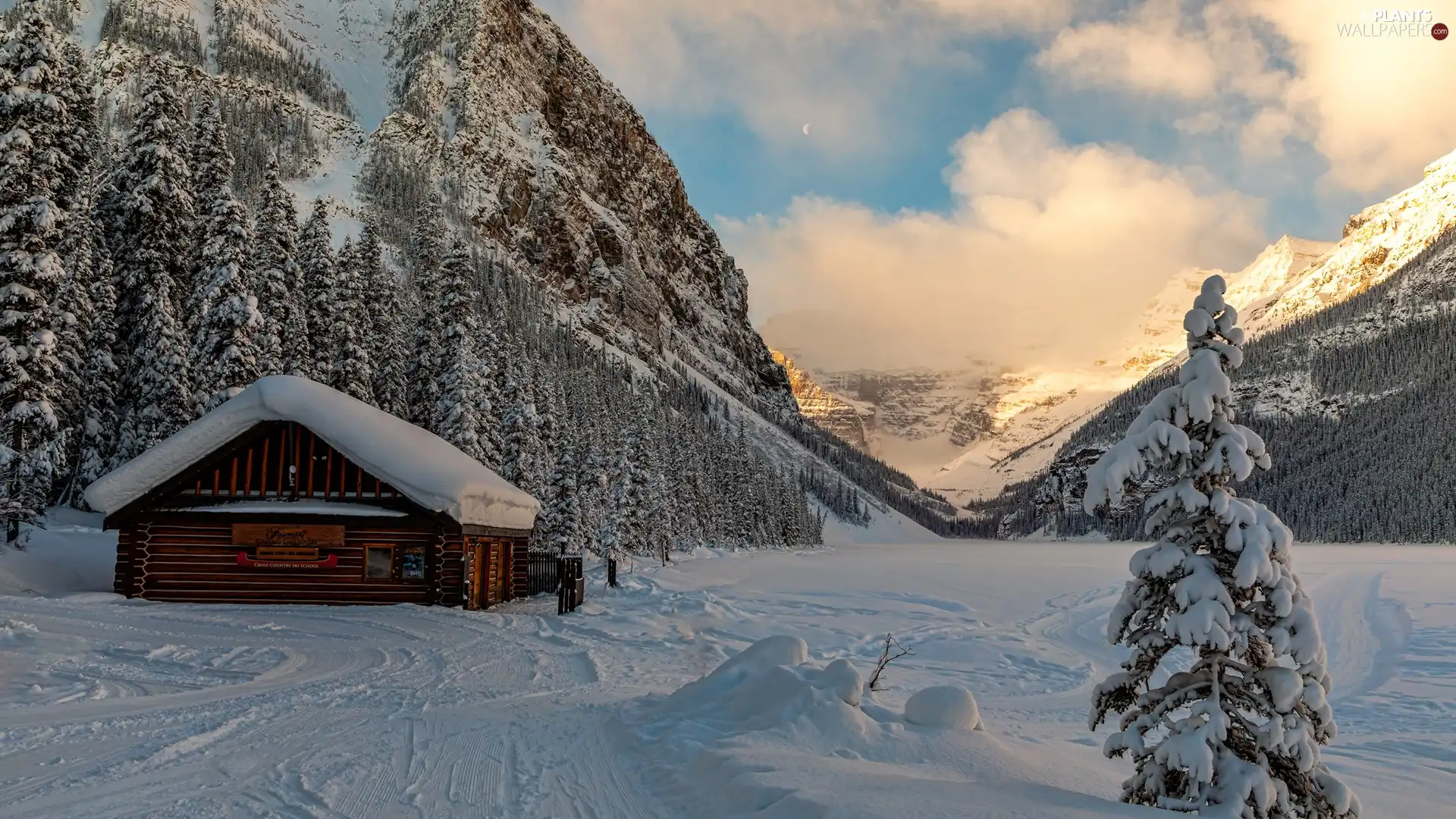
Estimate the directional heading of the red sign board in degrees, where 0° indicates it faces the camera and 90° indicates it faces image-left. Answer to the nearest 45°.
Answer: approximately 0°

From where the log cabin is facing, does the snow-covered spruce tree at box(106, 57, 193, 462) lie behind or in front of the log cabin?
behind

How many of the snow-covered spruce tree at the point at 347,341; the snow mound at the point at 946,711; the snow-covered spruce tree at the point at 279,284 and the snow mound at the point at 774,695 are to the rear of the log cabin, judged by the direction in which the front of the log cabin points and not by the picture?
2

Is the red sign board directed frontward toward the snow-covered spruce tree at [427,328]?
no

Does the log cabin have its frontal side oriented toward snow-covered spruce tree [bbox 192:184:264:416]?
no

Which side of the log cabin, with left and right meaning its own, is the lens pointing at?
front

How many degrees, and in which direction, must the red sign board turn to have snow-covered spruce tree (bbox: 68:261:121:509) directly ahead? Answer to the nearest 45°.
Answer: approximately 135° to its right

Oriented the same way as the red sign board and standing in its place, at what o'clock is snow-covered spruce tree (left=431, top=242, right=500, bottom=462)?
The snow-covered spruce tree is roughly at 7 o'clock from the red sign board.

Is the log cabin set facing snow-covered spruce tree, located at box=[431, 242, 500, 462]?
no

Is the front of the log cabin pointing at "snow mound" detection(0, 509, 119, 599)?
no

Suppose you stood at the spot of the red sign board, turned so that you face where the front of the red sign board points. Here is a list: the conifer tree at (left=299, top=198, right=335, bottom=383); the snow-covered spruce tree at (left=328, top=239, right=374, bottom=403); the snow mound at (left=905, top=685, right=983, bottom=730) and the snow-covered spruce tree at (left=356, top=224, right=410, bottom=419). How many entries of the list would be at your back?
3

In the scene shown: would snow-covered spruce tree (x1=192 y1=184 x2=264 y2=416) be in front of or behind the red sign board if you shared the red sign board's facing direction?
behind

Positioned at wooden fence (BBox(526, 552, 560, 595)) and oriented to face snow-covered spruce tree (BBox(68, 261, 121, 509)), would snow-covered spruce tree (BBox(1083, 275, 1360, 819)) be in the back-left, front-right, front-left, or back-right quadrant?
back-left

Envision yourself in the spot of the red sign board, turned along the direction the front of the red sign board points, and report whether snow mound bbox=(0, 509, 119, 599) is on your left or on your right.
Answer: on your right
